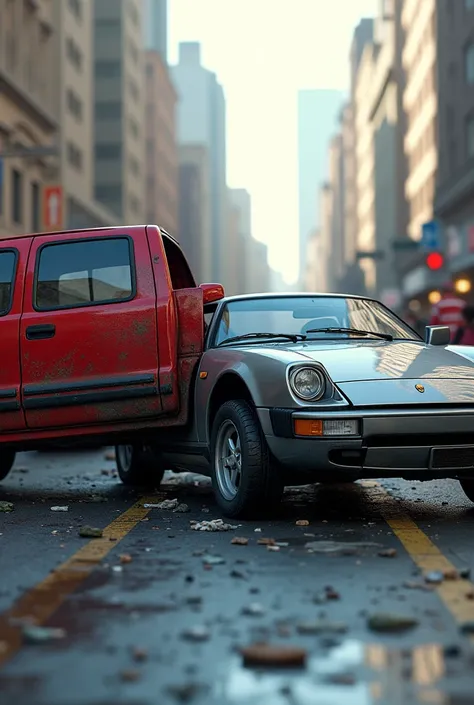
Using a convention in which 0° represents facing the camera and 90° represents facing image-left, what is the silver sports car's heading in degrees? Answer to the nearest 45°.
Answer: approximately 315°

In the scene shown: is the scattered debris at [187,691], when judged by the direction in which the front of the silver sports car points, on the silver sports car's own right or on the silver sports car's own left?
on the silver sports car's own right

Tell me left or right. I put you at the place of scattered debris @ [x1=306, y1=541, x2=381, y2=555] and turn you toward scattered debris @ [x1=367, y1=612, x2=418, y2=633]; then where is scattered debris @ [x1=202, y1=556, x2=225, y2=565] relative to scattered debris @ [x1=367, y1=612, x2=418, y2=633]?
right

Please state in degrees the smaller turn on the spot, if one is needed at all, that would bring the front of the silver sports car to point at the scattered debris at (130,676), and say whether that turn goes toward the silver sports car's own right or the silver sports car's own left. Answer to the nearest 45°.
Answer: approximately 45° to the silver sports car's own right

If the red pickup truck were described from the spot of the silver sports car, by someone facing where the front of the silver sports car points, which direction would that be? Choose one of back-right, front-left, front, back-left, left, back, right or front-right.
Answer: back

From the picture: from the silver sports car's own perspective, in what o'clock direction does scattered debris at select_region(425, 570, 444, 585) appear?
The scattered debris is roughly at 1 o'clock from the silver sports car.

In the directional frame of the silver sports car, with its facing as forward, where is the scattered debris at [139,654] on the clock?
The scattered debris is roughly at 2 o'clock from the silver sports car.

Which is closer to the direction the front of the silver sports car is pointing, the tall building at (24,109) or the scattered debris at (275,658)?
the scattered debris

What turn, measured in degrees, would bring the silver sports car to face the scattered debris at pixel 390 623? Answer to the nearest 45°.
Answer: approximately 45° to its right

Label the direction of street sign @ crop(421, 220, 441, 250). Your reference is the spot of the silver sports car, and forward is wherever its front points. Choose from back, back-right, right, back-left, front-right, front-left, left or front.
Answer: back-left

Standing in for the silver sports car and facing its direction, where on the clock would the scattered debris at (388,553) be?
The scattered debris is roughly at 1 o'clock from the silver sports car.

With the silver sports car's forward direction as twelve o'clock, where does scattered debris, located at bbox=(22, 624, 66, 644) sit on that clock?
The scattered debris is roughly at 2 o'clock from the silver sports car.

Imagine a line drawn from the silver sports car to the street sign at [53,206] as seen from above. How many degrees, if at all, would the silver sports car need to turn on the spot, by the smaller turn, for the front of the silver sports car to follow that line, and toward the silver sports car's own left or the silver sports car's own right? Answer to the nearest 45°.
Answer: approximately 135° to the silver sports car's own left

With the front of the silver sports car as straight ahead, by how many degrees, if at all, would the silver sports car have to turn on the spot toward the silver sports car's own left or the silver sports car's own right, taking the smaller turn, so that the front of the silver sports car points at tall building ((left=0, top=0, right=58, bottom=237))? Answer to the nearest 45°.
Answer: approximately 135° to the silver sports car's own left
